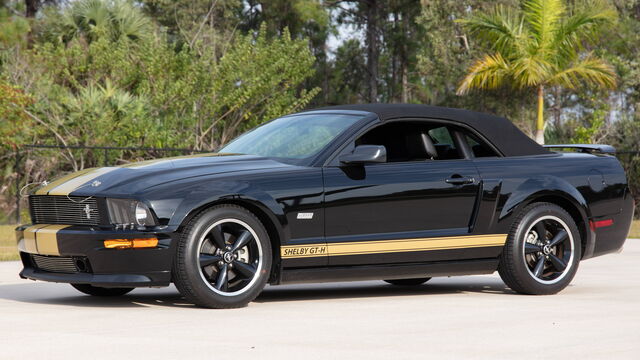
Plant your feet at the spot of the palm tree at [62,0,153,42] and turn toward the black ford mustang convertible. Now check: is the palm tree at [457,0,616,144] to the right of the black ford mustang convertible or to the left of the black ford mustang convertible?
left

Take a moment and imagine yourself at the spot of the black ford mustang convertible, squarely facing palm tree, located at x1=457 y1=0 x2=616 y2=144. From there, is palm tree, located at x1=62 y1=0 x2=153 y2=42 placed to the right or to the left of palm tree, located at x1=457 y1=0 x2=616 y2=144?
left

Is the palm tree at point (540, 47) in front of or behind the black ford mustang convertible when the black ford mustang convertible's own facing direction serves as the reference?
behind

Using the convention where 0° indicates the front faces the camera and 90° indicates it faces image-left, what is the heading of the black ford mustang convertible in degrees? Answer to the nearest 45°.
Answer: approximately 45°
